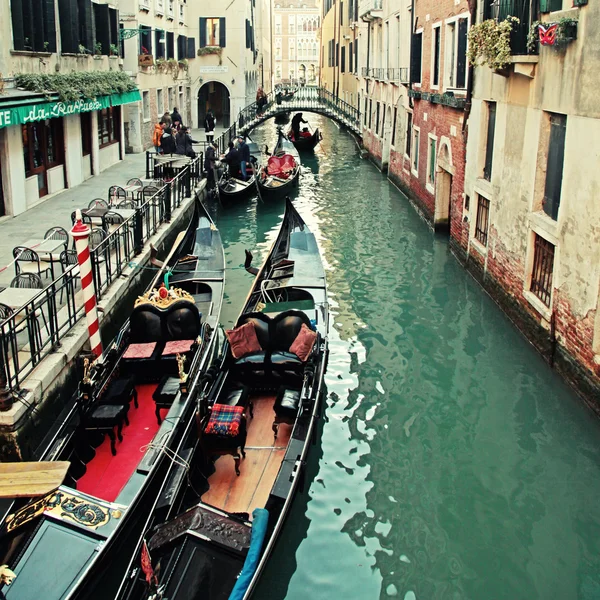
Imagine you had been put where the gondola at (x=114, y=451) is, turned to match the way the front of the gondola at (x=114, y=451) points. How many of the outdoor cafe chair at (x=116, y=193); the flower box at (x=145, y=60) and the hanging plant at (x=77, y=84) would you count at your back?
3

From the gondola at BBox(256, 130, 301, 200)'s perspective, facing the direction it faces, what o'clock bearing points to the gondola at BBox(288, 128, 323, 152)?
the gondola at BBox(288, 128, 323, 152) is roughly at 6 o'clock from the gondola at BBox(256, 130, 301, 200).

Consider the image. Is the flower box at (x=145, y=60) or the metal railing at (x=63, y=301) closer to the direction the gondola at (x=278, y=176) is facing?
the metal railing

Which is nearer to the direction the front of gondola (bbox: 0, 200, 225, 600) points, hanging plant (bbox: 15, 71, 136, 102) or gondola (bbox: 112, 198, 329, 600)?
the gondola

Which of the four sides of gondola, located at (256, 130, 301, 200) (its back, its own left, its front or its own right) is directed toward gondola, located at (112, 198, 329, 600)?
front

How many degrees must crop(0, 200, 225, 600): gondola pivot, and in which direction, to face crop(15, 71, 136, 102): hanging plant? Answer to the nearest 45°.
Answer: approximately 180°

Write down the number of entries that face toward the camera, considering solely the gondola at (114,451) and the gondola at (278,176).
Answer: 2

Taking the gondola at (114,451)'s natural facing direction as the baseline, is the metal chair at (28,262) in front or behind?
behind

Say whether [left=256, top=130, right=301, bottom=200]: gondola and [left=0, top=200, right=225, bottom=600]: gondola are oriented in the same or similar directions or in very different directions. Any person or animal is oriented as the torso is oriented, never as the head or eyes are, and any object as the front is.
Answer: same or similar directions

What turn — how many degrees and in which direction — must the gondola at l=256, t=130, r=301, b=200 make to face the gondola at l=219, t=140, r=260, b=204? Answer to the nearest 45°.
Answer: approximately 45° to its right

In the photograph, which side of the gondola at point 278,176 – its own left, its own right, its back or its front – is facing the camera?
front

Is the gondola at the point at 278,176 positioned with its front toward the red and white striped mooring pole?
yes

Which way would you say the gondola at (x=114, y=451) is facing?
toward the camera

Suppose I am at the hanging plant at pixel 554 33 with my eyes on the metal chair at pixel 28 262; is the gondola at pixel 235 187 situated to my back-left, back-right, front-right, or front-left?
front-right

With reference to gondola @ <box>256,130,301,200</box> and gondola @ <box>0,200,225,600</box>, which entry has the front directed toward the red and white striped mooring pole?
gondola @ <box>256,130,301,200</box>

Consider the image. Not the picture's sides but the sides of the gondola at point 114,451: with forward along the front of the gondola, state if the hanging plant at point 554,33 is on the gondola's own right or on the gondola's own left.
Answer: on the gondola's own left
